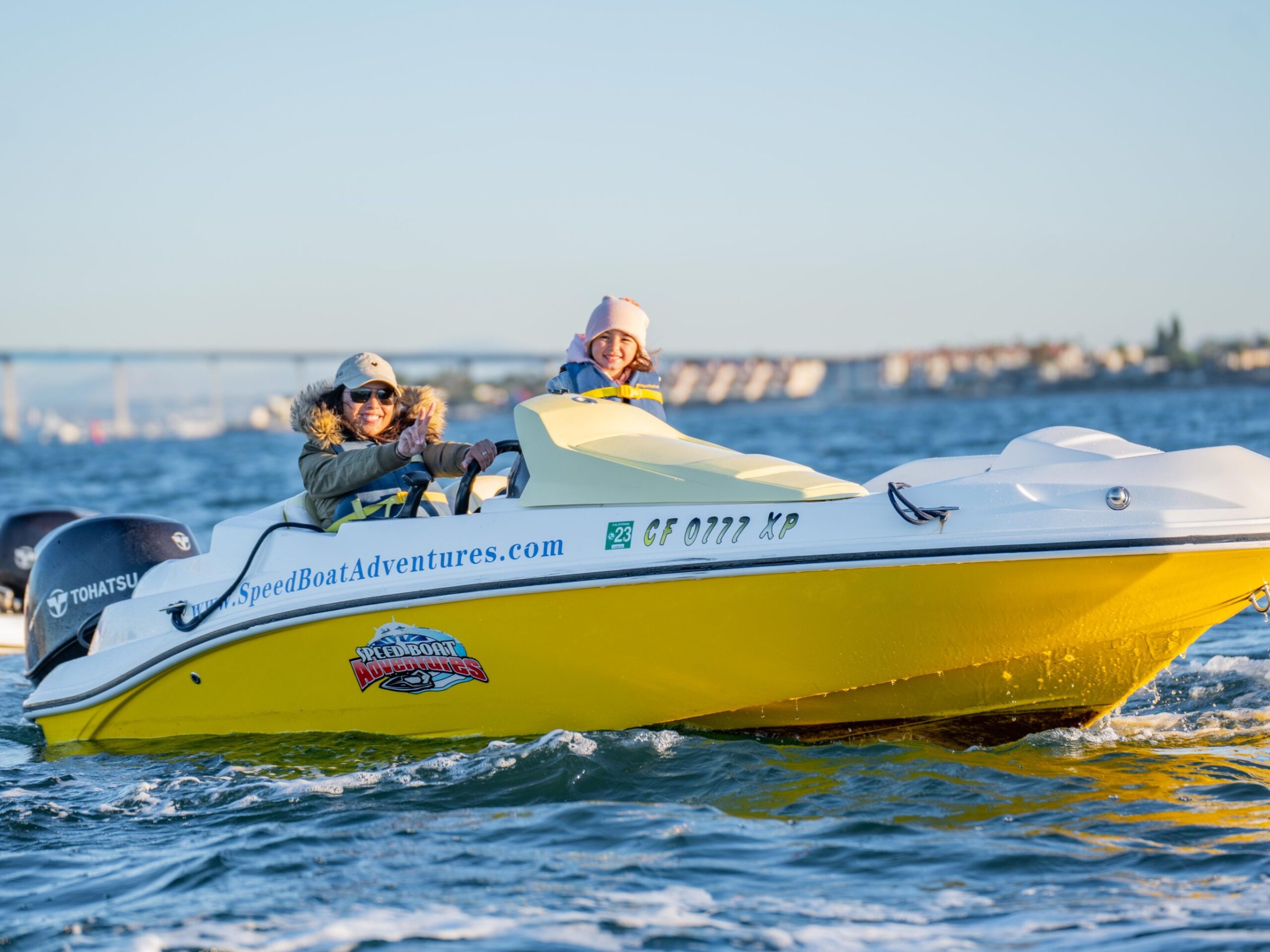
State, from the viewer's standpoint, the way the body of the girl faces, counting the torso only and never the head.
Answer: toward the camera

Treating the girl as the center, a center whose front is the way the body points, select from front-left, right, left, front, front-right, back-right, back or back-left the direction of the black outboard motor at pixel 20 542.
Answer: back-right

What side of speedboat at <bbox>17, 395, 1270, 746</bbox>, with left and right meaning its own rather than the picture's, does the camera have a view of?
right

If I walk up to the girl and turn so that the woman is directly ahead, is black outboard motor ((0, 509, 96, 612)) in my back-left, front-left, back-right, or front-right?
front-right

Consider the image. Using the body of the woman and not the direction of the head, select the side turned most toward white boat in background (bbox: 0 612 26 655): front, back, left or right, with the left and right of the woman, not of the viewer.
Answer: back

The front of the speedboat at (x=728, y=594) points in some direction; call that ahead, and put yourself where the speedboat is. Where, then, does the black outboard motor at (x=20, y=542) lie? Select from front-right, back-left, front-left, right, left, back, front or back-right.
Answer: back-left

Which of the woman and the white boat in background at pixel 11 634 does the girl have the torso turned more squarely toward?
the woman

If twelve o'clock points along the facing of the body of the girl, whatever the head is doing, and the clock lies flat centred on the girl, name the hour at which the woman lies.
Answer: The woman is roughly at 3 o'clock from the girl.
